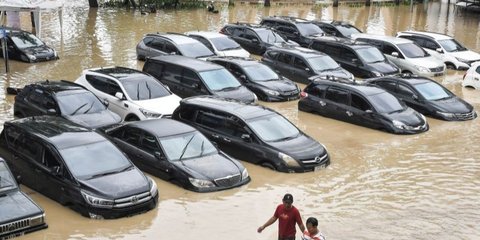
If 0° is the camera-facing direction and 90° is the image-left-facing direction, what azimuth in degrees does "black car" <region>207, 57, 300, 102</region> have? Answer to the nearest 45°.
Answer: approximately 315°

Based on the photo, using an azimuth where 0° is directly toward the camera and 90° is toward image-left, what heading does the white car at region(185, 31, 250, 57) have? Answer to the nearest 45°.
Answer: approximately 315°

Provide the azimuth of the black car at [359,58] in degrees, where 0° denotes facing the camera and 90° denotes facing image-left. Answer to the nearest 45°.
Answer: approximately 315°

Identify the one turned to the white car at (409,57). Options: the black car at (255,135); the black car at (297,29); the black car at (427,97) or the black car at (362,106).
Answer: the black car at (297,29)

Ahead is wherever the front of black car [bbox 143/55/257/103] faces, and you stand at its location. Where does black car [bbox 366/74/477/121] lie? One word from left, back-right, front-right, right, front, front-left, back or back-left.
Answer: front-left

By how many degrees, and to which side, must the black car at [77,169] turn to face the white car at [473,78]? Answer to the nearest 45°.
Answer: approximately 90° to its left

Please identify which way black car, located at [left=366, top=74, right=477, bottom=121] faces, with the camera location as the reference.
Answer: facing the viewer and to the right of the viewer

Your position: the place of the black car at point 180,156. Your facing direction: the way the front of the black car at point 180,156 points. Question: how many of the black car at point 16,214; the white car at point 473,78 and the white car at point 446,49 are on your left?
2

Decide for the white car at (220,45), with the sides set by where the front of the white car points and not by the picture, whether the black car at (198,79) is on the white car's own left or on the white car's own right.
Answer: on the white car's own right

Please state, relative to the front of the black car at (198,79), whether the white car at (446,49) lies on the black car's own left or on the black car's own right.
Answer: on the black car's own left
